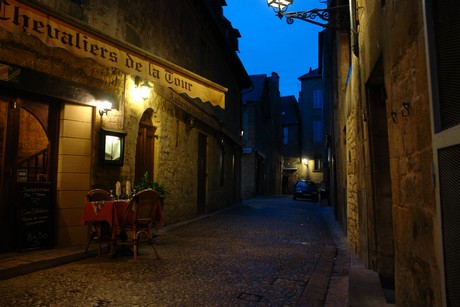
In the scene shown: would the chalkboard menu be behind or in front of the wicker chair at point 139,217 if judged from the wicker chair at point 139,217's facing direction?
in front

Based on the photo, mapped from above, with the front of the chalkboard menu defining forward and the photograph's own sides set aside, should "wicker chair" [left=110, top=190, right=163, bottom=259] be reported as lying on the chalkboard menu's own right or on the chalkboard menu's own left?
on the chalkboard menu's own left

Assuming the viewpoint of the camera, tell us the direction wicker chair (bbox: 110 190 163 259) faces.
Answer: facing away from the viewer and to the left of the viewer

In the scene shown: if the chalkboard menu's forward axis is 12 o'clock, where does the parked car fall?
The parked car is roughly at 8 o'clock from the chalkboard menu.

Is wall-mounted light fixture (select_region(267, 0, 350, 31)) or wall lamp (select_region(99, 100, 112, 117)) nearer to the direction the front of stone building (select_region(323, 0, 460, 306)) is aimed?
the wall lamp

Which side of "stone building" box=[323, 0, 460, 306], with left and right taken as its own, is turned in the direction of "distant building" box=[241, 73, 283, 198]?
right

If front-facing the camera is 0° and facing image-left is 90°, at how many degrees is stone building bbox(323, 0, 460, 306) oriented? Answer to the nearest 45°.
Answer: approximately 90°

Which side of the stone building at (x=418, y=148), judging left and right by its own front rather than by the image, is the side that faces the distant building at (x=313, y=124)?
right

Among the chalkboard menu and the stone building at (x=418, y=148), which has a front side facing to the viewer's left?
the stone building

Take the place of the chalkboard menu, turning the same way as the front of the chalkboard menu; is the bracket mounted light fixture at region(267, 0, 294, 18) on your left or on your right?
on your left
